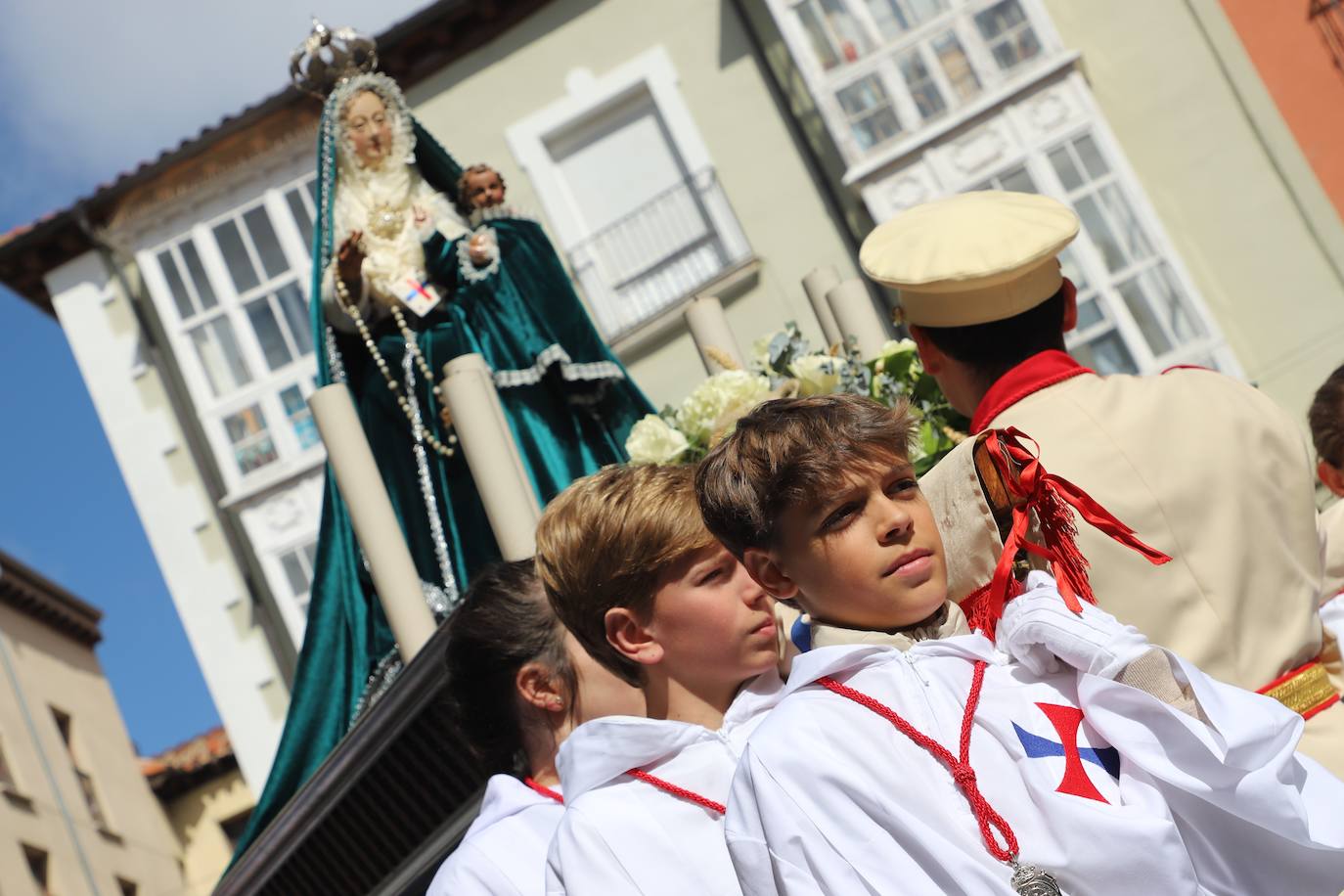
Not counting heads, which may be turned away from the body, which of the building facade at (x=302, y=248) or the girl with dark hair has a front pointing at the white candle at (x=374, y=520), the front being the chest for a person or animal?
the building facade

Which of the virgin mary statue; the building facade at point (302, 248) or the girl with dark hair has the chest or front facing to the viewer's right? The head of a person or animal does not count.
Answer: the girl with dark hair

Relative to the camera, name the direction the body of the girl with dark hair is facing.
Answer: to the viewer's right

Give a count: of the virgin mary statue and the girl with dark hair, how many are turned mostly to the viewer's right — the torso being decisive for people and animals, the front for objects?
1

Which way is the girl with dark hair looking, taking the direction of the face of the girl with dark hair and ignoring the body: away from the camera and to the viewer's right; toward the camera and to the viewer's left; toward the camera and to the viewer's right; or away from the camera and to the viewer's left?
away from the camera and to the viewer's right

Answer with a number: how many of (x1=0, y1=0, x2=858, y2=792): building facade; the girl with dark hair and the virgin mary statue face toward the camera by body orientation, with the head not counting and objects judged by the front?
2

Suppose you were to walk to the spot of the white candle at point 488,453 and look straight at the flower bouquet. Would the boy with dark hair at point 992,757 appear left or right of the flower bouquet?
right

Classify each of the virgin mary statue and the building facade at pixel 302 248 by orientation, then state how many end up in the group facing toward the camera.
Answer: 2

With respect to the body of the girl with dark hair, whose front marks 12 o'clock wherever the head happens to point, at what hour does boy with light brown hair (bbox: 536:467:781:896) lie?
The boy with light brown hair is roughly at 2 o'clock from the girl with dark hair.
